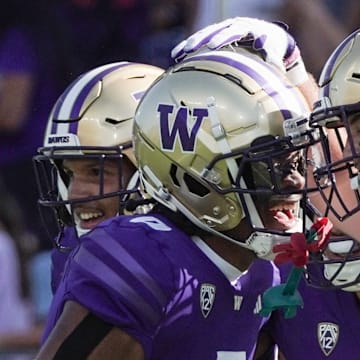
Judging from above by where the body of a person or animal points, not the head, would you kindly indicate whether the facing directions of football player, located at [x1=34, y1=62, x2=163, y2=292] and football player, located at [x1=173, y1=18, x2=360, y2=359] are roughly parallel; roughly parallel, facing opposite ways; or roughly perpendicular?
roughly parallel

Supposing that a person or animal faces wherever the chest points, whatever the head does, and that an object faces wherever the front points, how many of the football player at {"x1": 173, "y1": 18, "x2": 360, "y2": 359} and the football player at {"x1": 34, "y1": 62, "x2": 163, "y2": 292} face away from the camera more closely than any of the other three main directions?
0

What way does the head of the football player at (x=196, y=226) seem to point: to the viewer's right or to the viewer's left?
to the viewer's right

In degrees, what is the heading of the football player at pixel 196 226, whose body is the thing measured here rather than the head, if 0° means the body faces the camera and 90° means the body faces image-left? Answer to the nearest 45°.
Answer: approximately 315°

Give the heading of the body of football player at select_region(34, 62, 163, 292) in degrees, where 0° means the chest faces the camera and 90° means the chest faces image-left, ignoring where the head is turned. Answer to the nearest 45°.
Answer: approximately 45°

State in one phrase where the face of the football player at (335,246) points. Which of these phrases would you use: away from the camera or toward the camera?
toward the camera

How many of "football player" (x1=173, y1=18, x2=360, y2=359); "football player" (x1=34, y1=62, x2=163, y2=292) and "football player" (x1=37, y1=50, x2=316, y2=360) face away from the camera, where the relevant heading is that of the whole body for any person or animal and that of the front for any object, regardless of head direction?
0

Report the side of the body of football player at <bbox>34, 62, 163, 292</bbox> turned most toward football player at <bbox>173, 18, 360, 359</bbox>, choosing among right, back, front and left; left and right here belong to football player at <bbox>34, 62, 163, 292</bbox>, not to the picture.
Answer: left

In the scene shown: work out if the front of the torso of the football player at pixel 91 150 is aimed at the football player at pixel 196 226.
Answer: no

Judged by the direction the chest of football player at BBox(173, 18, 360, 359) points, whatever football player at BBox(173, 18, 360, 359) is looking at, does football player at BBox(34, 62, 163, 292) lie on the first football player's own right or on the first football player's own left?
on the first football player's own right
